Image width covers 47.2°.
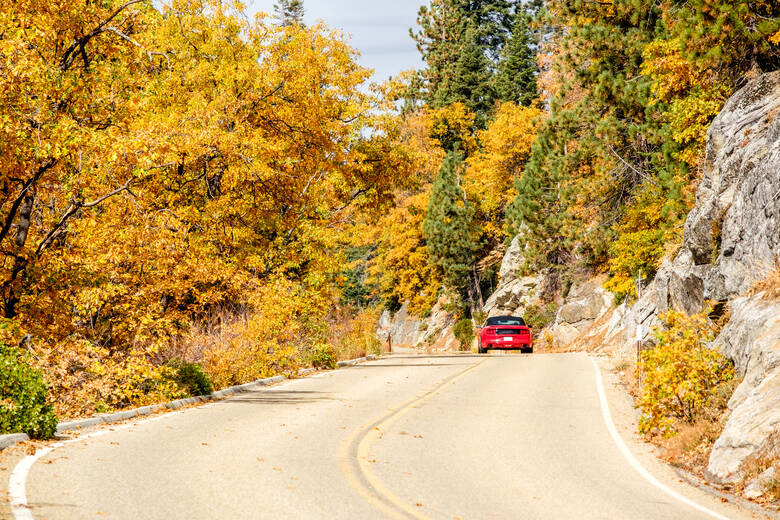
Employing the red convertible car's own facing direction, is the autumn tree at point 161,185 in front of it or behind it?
behind

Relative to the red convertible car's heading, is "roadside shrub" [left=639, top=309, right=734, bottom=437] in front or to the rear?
to the rear

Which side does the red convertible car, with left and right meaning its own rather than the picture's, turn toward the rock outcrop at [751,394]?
back

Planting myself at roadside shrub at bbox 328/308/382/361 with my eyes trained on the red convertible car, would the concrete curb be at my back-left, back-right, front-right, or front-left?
back-right

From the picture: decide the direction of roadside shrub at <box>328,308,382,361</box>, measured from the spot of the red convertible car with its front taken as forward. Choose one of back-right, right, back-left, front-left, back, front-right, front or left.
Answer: back-left

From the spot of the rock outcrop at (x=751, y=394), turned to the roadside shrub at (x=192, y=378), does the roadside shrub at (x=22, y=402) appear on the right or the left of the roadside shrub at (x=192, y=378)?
left

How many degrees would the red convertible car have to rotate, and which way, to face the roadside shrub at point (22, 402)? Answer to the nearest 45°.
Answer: approximately 180°

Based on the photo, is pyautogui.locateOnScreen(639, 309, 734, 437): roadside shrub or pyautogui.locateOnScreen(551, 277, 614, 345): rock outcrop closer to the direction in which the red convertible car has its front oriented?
the rock outcrop

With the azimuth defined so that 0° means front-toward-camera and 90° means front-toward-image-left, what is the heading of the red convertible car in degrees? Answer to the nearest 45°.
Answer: approximately 180°
